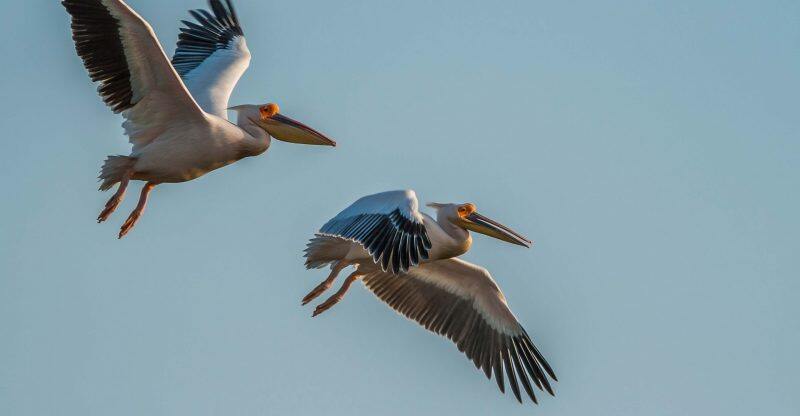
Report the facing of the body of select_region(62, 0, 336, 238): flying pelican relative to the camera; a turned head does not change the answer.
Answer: to the viewer's right

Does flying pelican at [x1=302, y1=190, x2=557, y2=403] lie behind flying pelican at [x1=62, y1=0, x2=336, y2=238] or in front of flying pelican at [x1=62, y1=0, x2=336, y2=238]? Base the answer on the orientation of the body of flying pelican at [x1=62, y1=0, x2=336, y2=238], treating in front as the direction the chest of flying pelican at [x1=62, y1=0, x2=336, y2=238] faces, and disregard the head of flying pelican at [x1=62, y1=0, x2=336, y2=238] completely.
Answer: in front
